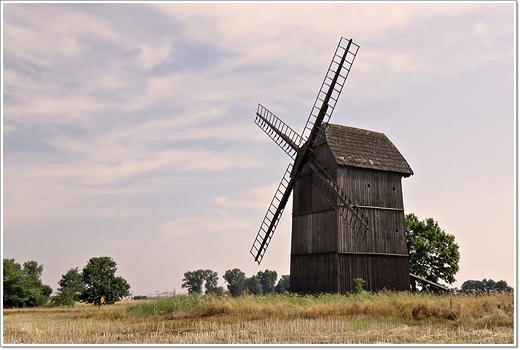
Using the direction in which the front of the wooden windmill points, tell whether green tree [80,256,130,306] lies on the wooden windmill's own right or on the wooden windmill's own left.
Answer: on the wooden windmill's own right

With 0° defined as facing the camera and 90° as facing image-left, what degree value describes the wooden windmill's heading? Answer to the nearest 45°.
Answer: approximately 45°

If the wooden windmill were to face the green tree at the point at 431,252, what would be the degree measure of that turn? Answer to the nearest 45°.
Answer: approximately 180°

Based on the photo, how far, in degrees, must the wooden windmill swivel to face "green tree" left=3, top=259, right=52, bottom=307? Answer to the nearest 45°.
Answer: approximately 90° to its right

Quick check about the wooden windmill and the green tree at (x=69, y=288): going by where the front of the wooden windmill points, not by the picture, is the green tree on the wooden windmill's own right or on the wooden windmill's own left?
on the wooden windmill's own right
